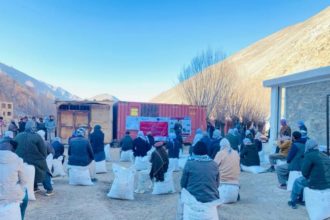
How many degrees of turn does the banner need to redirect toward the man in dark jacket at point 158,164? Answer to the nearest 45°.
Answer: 0° — it already faces them

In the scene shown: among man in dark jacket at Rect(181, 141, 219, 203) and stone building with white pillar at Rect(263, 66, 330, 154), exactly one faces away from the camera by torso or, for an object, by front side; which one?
the man in dark jacket

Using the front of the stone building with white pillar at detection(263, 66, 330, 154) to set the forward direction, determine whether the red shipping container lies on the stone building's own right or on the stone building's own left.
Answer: on the stone building's own right

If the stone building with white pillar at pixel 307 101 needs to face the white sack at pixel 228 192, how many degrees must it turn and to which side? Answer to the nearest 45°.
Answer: approximately 45° to its left

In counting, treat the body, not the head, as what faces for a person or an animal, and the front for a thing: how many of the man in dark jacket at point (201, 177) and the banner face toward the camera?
1

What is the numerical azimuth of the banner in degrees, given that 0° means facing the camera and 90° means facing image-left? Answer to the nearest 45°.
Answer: approximately 0°

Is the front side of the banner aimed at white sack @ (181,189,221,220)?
yes

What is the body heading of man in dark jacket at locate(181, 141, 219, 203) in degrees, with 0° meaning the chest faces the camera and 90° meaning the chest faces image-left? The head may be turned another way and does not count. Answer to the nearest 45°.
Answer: approximately 180°

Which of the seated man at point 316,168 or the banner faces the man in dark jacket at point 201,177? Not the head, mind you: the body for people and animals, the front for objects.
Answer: the banner

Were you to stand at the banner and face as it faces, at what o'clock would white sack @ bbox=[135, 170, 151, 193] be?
The white sack is roughly at 12 o'clock from the banner.

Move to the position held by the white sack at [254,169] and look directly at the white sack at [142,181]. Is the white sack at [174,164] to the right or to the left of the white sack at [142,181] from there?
right
